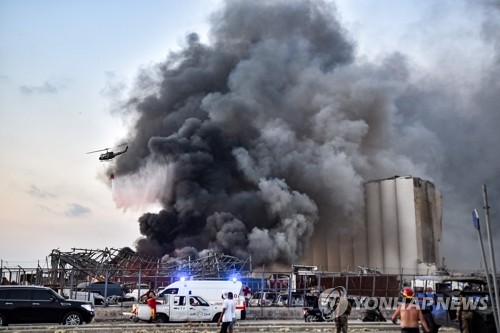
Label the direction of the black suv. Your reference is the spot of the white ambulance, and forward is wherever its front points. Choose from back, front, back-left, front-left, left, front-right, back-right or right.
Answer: front-left

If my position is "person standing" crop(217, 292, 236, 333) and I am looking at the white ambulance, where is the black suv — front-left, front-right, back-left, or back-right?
front-left

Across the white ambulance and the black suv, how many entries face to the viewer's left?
1

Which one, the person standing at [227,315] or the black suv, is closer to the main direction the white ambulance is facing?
the black suv

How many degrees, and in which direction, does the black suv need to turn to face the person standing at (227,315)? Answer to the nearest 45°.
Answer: approximately 45° to its right

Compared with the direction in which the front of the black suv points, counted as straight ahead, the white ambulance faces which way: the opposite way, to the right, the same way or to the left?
the opposite way

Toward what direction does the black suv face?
to the viewer's right

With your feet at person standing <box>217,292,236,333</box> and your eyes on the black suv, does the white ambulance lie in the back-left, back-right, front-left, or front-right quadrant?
front-right

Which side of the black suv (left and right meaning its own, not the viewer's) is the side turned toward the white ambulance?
front

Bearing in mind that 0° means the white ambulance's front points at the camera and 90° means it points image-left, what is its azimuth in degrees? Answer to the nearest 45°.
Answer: approximately 90°

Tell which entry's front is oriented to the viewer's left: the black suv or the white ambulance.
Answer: the white ambulance

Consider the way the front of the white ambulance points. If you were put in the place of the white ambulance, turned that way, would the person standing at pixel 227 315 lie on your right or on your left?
on your left
